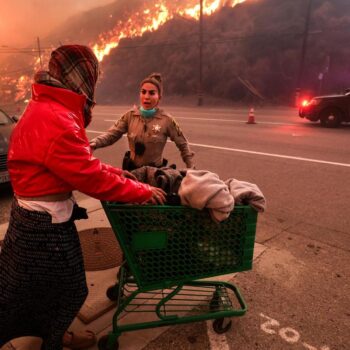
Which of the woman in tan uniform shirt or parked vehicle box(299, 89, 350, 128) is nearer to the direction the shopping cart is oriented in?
the parked vehicle

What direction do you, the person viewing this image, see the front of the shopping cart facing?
facing to the right of the viewer

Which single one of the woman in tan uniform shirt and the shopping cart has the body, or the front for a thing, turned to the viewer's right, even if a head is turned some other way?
the shopping cart

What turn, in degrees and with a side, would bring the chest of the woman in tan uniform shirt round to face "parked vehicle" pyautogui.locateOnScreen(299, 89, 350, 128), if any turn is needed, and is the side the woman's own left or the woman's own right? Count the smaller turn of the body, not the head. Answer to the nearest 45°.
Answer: approximately 135° to the woman's own left

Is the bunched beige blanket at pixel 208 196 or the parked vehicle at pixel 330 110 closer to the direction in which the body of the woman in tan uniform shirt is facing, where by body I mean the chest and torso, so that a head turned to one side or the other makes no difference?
the bunched beige blanket

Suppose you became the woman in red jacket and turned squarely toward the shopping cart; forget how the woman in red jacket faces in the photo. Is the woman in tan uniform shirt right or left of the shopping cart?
left

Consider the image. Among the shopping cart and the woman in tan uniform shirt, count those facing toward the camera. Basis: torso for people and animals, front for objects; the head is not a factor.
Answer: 1

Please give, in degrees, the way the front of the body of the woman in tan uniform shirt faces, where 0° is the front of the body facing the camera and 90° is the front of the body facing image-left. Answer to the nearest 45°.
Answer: approximately 0°

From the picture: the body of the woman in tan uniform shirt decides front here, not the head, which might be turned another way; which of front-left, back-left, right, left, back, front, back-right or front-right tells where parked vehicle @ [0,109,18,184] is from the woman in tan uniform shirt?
back-right

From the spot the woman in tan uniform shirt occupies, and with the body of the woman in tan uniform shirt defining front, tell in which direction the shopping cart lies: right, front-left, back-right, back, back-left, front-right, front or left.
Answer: front
